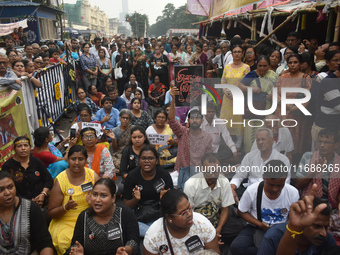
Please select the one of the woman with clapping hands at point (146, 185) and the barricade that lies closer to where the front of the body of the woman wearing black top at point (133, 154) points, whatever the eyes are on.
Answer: the woman with clapping hands

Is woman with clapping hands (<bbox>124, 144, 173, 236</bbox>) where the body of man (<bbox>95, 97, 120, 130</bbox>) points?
yes
